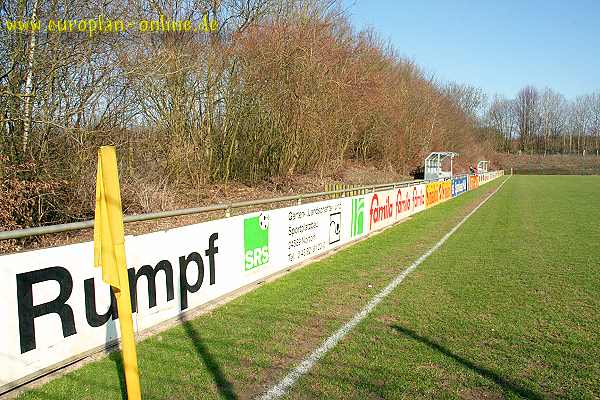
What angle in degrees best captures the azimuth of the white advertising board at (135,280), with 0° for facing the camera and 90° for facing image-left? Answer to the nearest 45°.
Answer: approximately 315°

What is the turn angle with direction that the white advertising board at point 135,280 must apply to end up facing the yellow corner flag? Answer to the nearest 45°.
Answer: approximately 45° to its right
